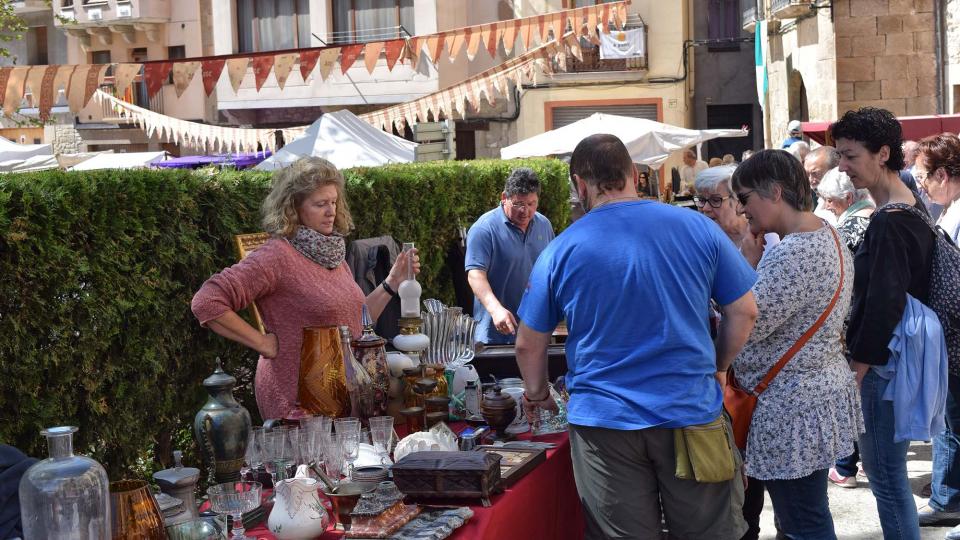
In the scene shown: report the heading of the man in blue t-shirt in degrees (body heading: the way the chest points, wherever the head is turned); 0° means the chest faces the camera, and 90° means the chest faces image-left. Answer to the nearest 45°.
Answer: approximately 180°

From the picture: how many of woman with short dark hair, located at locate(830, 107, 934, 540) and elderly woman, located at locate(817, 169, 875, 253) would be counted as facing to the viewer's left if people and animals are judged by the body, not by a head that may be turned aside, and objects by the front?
2

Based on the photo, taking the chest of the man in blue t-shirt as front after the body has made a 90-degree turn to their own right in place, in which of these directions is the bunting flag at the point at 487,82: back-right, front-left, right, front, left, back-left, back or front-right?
left

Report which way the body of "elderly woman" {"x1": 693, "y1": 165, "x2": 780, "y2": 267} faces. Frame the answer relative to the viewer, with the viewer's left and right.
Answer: facing the viewer and to the left of the viewer

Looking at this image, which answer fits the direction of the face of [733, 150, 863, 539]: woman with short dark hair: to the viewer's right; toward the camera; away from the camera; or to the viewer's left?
to the viewer's left

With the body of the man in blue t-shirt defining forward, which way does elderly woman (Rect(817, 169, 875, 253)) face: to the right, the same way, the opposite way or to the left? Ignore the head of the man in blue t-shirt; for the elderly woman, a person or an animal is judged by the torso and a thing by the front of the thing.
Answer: to the left

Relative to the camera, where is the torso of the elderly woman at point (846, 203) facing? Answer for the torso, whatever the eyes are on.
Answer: to the viewer's left

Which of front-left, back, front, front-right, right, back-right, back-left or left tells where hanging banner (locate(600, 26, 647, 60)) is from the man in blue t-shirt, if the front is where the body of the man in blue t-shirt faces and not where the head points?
front

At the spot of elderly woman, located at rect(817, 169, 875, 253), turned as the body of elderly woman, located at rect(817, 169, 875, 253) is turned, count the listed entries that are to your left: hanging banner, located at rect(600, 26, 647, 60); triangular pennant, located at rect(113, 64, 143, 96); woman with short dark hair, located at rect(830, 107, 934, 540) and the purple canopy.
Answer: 1

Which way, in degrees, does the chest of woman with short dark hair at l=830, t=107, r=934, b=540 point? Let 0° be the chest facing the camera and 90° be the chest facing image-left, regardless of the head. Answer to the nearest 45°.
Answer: approximately 90°

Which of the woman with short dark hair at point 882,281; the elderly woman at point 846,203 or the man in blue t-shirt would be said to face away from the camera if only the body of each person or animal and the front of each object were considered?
the man in blue t-shirt

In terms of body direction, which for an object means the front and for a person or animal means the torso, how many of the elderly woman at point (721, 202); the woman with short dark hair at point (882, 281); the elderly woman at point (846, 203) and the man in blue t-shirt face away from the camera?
1

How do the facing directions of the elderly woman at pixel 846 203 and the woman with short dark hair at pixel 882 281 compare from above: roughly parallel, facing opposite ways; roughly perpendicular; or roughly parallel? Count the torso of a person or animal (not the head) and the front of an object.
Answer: roughly parallel

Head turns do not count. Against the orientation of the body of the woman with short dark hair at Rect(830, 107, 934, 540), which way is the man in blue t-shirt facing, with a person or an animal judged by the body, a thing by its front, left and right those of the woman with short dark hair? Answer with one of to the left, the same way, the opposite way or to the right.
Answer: to the right

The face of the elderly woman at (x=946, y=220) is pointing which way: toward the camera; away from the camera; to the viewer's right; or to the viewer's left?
to the viewer's left
